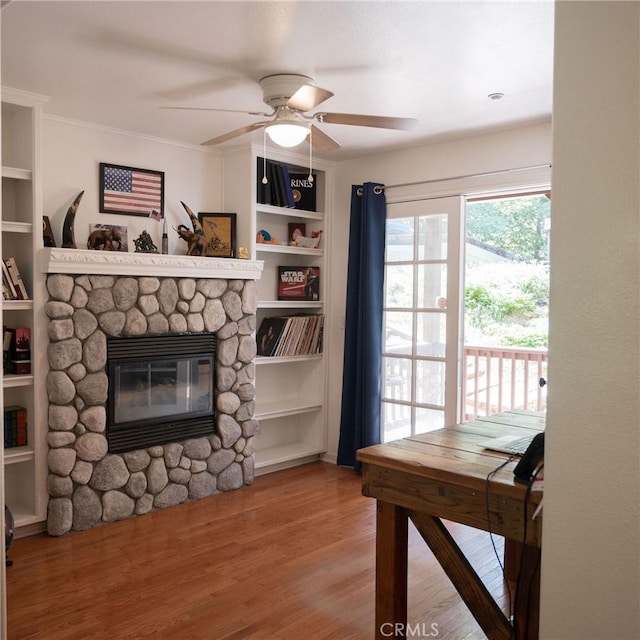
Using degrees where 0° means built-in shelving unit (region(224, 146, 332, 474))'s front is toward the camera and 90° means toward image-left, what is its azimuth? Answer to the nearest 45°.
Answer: approximately 315°

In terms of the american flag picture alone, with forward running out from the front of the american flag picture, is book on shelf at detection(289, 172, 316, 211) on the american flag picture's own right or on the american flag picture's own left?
on the american flag picture's own left

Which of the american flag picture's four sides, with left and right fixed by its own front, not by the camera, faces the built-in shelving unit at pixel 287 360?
left
